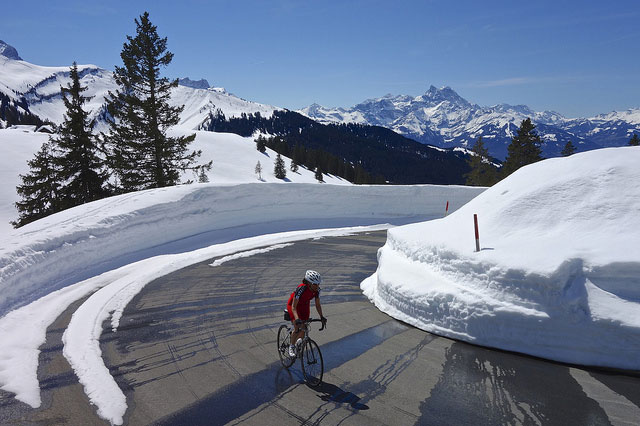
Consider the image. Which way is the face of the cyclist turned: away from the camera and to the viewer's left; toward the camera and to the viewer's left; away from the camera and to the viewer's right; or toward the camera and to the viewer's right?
toward the camera and to the viewer's right

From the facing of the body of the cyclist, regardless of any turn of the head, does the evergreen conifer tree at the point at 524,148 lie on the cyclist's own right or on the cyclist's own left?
on the cyclist's own left

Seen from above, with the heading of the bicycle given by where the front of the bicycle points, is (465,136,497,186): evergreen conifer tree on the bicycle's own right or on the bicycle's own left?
on the bicycle's own left

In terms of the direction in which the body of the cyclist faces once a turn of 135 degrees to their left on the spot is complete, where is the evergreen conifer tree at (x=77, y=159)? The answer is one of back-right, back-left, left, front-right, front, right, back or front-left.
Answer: front-left

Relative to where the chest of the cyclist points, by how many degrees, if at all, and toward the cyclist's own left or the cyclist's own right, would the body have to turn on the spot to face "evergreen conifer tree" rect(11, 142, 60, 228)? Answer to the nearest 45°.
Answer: approximately 180°

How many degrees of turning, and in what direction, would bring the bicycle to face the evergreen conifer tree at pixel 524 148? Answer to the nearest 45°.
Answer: approximately 90° to its left

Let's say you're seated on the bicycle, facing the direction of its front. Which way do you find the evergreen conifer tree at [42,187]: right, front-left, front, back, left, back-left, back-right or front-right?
back

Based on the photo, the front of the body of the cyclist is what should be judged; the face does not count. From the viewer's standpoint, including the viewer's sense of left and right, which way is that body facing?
facing the viewer and to the right of the viewer

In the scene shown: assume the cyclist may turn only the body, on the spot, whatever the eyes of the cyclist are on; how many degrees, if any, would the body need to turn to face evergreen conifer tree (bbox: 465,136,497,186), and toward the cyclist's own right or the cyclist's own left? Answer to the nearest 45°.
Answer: approximately 90° to the cyclist's own left

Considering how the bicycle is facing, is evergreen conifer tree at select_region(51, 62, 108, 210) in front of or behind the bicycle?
behind

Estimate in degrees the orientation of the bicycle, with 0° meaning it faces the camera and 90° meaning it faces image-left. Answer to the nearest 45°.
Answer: approximately 315°
